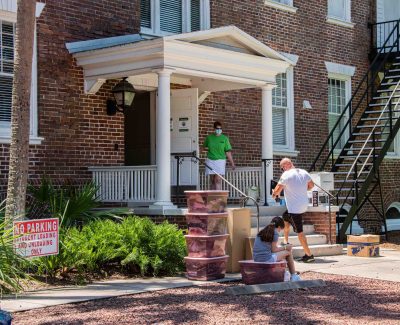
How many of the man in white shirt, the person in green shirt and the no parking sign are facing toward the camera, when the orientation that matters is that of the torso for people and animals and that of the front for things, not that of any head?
2

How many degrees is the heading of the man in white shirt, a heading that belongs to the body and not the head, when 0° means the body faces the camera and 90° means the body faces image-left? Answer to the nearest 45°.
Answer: approximately 135°

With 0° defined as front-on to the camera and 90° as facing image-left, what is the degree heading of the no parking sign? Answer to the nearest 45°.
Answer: approximately 0°

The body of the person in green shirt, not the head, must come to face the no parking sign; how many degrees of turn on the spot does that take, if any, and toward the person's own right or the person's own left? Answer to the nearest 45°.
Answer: approximately 45° to the person's own right

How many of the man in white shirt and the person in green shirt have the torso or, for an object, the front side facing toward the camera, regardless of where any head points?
1

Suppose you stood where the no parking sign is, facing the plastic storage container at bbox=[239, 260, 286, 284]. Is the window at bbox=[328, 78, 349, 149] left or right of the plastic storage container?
left

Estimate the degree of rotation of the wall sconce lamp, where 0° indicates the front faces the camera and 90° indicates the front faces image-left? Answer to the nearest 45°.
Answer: approximately 315°

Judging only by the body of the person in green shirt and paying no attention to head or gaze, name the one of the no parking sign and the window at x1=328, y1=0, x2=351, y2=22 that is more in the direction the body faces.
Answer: the no parking sign

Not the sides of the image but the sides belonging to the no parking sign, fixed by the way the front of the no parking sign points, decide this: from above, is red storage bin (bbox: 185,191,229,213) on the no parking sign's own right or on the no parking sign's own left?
on the no parking sign's own left

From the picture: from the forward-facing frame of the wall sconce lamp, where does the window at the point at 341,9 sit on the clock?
The window is roughly at 9 o'clock from the wall sconce lamp.

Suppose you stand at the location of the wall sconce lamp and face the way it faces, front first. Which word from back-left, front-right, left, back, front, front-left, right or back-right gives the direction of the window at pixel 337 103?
left

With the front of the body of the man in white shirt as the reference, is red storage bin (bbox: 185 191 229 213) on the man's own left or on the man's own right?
on the man's own left
